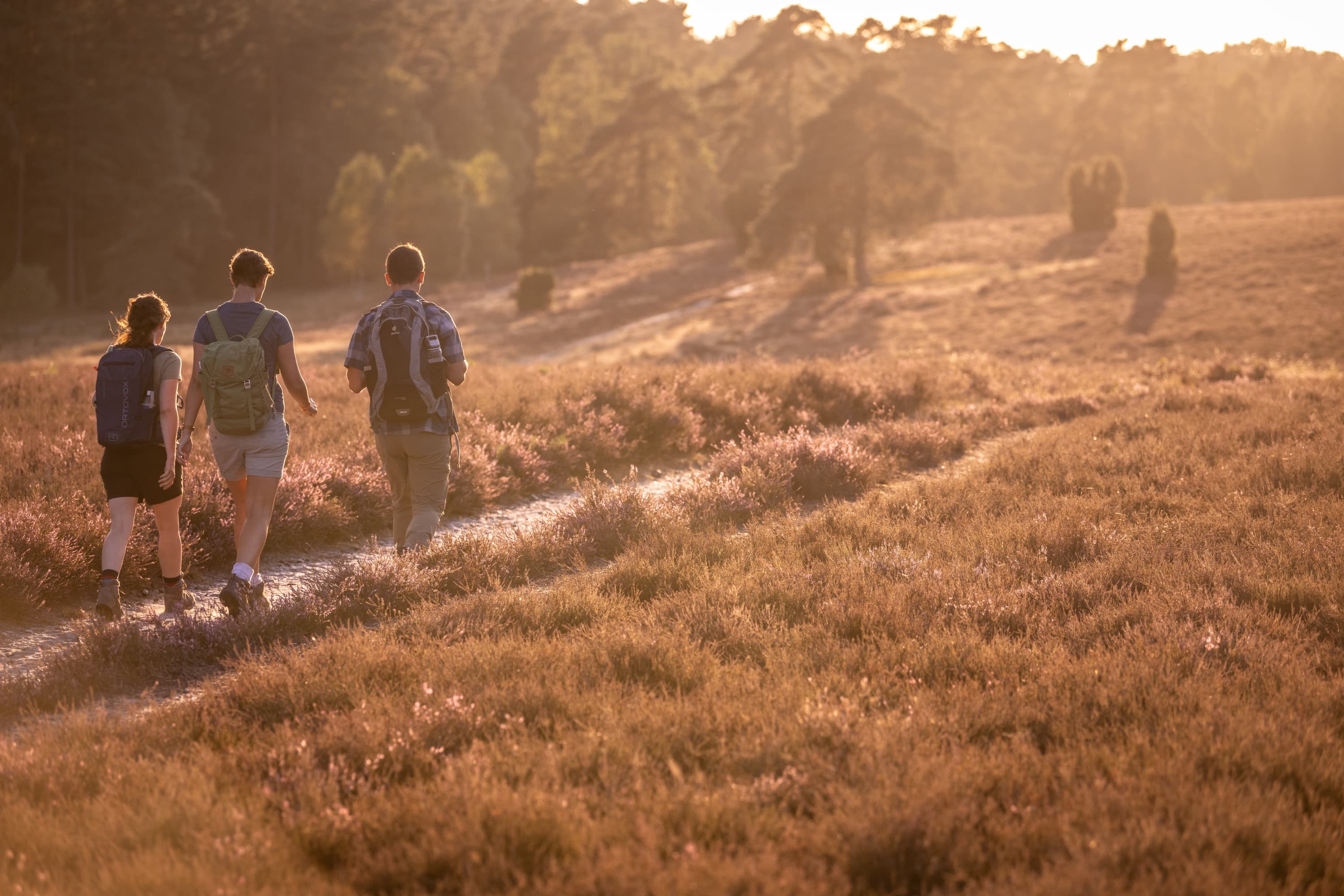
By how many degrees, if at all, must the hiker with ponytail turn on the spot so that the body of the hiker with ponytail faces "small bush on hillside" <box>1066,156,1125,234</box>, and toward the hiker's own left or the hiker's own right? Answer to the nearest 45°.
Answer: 0° — they already face it

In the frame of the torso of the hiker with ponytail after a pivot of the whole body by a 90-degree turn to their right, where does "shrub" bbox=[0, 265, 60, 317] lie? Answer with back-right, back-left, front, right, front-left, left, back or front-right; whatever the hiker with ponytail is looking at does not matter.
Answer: back-left

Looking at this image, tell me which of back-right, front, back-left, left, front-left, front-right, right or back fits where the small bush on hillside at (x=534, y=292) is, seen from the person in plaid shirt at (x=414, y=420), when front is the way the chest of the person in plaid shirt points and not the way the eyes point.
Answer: front

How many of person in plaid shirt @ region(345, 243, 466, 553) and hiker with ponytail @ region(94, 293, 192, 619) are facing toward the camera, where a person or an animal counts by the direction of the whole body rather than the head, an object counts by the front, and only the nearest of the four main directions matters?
0

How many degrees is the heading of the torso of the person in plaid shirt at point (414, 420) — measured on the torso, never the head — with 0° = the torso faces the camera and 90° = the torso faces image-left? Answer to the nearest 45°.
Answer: approximately 180°

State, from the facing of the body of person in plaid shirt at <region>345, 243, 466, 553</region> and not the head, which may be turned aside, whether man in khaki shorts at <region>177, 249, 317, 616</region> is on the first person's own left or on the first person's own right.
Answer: on the first person's own left

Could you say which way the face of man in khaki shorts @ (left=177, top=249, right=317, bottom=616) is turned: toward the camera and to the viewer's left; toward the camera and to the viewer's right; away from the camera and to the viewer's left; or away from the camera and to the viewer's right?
away from the camera and to the viewer's right

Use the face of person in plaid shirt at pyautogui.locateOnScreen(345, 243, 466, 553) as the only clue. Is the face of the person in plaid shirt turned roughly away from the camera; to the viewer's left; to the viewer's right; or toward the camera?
away from the camera

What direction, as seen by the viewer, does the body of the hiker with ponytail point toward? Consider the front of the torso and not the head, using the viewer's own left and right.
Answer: facing away from the viewer and to the right of the viewer
